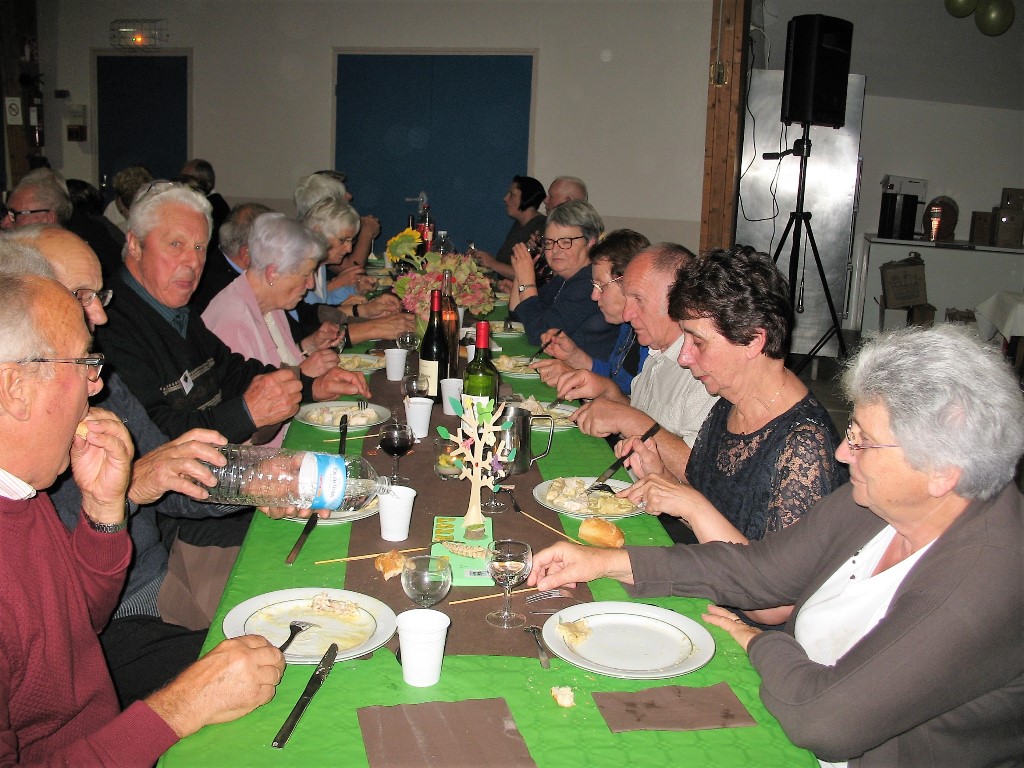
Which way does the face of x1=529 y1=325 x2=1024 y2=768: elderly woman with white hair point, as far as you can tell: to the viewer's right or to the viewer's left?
to the viewer's left

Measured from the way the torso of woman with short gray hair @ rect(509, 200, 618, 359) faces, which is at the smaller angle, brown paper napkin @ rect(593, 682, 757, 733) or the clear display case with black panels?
the brown paper napkin

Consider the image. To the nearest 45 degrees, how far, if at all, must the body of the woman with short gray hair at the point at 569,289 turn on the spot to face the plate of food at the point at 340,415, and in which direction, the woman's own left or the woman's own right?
approximately 45° to the woman's own left

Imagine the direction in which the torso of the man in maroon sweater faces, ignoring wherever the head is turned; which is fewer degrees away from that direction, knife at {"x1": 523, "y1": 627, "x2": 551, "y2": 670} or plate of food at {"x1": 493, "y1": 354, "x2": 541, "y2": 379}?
the knife

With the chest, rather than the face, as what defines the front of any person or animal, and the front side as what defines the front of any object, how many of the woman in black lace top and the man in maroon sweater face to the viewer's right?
1

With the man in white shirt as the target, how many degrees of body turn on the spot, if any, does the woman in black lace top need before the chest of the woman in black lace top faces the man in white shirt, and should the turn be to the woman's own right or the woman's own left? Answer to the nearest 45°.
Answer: approximately 135° to the woman's own right

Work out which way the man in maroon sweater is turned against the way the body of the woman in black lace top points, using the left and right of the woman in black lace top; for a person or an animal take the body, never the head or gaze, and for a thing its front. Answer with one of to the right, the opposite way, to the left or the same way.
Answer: the opposite way

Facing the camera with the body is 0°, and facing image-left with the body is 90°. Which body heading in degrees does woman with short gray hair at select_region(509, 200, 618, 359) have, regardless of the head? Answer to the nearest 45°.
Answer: approximately 45°

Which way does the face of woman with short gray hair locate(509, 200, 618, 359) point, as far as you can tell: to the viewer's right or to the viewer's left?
to the viewer's left

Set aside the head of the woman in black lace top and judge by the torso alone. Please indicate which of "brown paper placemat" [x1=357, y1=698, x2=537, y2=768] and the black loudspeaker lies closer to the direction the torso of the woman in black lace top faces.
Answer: the brown paper placemat

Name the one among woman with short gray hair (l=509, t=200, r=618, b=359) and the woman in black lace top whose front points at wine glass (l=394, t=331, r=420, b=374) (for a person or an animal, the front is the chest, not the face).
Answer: the woman with short gray hair

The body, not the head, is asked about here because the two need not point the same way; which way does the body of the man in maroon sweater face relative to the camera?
to the viewer's right

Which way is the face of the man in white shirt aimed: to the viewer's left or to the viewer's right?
to the viewer's left
